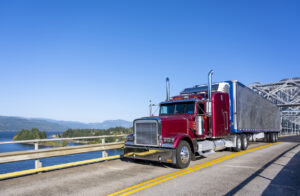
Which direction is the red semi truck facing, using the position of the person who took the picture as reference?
facing the viewer and to the left of the viewer
